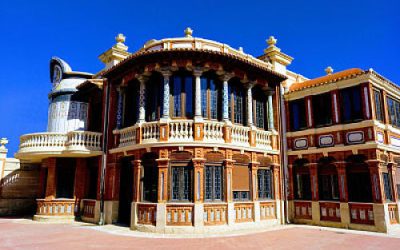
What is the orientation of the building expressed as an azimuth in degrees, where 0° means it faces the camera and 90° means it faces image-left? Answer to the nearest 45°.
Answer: approximately 0°
